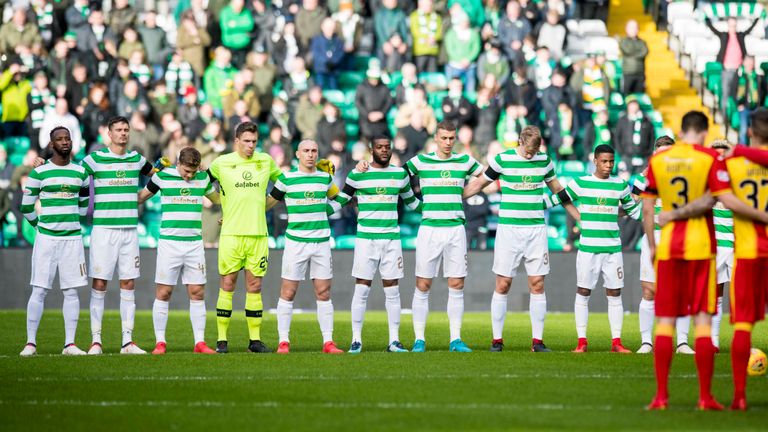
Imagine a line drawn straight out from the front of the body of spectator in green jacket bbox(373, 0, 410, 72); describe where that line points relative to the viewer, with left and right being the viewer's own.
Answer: facing the viewer

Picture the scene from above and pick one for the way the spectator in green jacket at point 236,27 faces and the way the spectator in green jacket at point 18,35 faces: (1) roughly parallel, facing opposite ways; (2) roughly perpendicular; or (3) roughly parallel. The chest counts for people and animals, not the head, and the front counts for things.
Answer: roughly parallel

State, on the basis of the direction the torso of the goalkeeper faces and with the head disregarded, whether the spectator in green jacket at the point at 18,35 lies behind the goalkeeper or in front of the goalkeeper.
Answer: behind

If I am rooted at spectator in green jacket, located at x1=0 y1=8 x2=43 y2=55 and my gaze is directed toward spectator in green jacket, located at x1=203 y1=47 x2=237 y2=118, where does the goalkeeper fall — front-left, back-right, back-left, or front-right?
front-right

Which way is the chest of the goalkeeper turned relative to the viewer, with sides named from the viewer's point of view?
facing the viewer

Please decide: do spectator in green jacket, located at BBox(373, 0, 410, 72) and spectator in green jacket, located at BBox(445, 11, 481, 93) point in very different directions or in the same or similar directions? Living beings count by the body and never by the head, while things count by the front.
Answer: same or similar directions

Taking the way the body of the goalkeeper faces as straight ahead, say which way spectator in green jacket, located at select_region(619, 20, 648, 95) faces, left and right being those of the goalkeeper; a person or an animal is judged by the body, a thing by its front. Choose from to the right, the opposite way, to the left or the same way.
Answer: the same way

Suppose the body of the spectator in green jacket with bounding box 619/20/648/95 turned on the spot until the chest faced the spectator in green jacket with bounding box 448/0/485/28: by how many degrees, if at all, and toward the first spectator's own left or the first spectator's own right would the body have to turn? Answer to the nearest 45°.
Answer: approximately 90° to the first spectator's own right

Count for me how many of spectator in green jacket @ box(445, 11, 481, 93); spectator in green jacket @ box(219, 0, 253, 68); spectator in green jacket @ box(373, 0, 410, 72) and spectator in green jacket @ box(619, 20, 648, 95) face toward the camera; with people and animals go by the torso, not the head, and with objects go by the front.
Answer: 4

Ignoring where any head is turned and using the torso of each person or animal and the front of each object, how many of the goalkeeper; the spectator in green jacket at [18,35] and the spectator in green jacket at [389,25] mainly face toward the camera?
3

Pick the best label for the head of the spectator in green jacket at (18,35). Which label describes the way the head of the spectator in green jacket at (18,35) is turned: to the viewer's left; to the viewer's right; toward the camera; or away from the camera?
toward the camera

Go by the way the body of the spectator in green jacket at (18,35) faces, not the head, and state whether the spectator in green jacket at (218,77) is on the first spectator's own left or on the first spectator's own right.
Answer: on the first spectator's own left

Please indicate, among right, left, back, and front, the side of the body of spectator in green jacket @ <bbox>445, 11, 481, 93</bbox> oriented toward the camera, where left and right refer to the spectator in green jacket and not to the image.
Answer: front

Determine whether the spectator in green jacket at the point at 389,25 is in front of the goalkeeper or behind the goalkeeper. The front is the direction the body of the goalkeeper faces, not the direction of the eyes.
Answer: behind

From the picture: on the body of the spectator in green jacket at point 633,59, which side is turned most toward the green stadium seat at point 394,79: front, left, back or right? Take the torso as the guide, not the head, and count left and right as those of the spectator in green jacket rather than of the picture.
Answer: right
